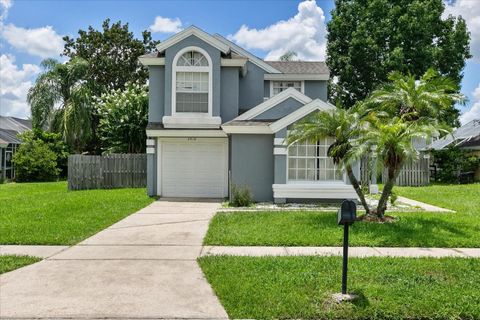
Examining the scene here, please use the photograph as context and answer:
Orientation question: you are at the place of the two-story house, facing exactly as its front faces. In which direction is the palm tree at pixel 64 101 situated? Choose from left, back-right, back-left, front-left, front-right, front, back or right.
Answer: back-right

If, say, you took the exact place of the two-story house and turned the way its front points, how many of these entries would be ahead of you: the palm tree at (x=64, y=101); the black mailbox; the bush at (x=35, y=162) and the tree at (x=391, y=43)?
1

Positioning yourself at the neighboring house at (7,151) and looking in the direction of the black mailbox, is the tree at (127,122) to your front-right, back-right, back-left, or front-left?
front-left

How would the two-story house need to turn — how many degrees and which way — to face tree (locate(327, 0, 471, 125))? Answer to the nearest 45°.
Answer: approximately 135° to its left

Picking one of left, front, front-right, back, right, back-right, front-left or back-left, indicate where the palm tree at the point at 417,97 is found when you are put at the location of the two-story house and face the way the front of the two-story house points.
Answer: front-left

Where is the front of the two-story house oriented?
toward the camera

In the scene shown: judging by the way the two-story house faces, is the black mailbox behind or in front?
in front

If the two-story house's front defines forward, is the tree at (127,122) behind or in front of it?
behind

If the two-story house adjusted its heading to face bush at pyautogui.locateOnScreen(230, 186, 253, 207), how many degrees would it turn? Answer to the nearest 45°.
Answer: approximately 45° to its left

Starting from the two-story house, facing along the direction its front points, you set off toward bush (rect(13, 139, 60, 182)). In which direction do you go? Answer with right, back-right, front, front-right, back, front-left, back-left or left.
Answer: back-right

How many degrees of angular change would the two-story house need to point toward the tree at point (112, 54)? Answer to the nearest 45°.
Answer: approximately 135° to its right

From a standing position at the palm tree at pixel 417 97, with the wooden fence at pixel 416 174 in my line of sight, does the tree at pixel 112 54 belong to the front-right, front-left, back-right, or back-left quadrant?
front-left

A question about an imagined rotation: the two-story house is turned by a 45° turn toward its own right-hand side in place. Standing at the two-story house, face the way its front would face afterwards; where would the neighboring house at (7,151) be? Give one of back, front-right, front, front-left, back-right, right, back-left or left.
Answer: right

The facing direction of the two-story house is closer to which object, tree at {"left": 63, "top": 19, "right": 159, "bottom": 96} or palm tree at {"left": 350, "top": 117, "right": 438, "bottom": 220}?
the palm tree

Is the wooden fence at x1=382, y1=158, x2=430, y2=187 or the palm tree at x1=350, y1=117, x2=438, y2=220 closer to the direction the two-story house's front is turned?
the palm tree

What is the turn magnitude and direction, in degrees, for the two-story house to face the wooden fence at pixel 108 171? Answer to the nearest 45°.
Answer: approximately 135° to its right

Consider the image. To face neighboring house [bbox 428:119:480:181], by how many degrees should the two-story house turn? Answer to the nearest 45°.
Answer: approximately 135° to its left
